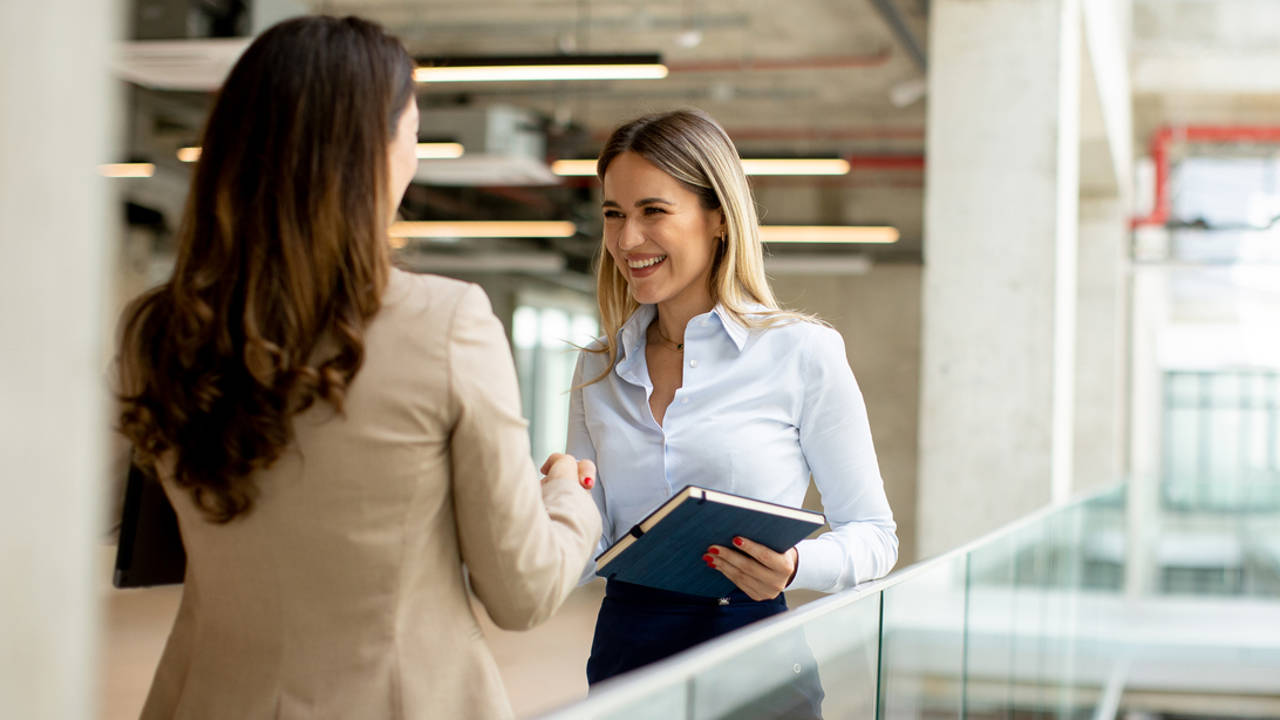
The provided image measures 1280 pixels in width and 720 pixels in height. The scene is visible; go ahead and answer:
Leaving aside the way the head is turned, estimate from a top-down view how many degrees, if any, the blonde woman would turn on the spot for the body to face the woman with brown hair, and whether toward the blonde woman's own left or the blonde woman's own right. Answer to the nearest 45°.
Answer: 0° — they already face them

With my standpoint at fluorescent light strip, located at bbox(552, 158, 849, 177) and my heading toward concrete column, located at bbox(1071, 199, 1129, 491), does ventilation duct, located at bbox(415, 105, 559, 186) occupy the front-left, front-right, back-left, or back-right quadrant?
back-left

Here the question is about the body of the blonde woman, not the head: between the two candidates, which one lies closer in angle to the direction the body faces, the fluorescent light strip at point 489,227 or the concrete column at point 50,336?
the concrete column

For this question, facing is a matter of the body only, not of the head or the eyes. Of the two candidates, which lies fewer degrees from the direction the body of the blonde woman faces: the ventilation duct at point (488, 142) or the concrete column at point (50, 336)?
the concrete column

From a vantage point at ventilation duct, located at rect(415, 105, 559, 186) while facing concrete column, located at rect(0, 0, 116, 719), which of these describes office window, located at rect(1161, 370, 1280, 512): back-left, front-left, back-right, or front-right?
back-left

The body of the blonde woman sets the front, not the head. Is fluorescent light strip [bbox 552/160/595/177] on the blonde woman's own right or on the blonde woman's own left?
on the blonde woman's own right

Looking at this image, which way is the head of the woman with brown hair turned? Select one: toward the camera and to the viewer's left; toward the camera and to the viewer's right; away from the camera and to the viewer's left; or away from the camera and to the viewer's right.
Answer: away from the camera and to the viewer's right

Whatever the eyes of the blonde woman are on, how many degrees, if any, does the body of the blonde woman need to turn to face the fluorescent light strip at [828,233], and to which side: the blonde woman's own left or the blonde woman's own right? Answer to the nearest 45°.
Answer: approximately 135° to the blonde woman's own right

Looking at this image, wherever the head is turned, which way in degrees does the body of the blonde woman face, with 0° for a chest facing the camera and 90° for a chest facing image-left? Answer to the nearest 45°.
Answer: approximately 45°

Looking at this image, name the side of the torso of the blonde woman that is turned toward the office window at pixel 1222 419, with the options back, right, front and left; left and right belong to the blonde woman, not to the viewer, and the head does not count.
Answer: back

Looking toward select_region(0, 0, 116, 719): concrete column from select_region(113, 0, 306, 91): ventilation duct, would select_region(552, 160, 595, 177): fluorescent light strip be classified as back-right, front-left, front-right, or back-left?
back-left

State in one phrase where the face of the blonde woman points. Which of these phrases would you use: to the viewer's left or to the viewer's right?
to the viewer's left

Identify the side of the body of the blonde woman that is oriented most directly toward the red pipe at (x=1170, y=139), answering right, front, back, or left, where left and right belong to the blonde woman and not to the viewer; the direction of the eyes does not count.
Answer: back

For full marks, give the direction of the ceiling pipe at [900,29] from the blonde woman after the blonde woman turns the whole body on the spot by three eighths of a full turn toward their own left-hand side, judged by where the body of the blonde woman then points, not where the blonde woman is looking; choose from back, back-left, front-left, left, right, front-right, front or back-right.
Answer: left

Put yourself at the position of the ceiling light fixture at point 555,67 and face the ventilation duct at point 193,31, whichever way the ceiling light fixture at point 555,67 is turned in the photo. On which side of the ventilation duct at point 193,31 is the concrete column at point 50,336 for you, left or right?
left

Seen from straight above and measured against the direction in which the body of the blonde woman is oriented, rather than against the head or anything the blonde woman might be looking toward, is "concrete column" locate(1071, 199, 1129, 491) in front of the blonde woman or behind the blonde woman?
behind
